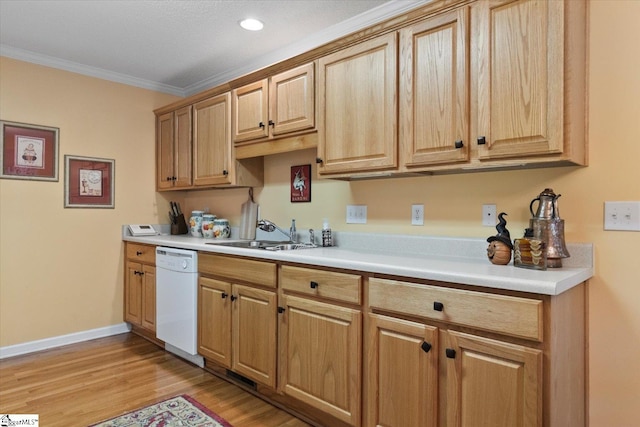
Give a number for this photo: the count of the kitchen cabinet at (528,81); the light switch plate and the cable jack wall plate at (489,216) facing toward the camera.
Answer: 3

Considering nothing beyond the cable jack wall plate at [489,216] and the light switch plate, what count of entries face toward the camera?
2

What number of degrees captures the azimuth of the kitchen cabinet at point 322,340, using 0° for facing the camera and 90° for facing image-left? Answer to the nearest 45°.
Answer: approximately 45°

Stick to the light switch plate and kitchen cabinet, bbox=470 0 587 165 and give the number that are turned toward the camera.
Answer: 2

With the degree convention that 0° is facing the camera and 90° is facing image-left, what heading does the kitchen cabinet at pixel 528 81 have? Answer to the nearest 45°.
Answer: approximately 0°

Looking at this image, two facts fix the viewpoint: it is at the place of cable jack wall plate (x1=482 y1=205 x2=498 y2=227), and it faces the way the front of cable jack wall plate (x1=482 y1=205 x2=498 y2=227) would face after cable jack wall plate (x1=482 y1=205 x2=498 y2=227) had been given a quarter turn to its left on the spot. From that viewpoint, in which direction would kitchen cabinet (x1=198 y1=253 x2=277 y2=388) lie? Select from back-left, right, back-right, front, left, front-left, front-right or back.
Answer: back

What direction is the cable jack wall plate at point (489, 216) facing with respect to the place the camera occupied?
facing the viewer

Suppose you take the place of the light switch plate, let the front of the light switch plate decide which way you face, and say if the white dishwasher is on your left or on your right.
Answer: on your right

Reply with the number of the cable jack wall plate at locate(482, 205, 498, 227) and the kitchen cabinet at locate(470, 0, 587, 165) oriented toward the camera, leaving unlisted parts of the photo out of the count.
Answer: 2

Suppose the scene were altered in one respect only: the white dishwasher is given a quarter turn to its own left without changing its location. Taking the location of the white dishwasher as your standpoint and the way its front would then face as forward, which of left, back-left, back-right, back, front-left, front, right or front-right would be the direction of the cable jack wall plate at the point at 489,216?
front

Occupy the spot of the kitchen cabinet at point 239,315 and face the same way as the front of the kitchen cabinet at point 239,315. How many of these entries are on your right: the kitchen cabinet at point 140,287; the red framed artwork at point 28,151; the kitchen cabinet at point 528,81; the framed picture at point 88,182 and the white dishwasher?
4

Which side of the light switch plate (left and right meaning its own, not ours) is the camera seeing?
front
